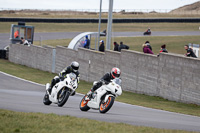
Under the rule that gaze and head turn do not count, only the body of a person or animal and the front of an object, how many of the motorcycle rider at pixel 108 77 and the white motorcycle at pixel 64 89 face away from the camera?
0

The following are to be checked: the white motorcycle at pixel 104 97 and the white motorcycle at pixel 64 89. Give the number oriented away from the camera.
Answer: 0
